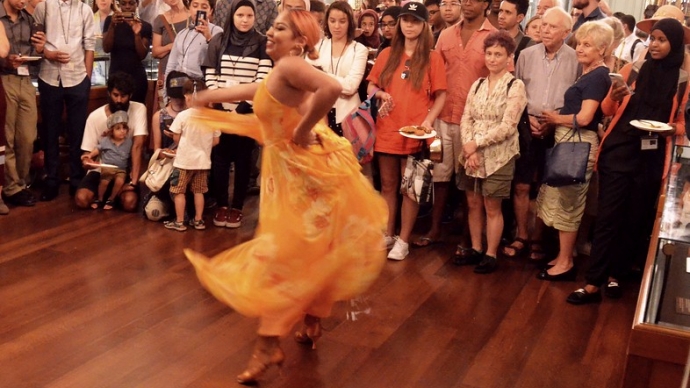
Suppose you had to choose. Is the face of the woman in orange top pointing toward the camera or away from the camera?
toward the camera

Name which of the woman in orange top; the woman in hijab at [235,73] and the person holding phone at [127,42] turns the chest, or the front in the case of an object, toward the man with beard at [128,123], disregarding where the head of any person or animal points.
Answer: the person holding phone

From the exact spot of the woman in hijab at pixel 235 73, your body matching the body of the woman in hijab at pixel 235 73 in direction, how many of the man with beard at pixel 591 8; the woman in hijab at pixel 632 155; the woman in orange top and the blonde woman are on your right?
0

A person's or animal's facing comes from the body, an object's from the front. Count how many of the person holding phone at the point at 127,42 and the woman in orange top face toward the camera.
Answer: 2

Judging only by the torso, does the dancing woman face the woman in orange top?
no

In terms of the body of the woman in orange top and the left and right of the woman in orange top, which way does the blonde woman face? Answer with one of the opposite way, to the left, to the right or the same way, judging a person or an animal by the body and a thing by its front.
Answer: to the right

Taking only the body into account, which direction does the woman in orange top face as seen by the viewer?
toward the camera

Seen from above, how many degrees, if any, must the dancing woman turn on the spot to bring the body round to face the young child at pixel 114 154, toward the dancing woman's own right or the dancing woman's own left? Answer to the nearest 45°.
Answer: approximately 45° to the dancing woman's own right

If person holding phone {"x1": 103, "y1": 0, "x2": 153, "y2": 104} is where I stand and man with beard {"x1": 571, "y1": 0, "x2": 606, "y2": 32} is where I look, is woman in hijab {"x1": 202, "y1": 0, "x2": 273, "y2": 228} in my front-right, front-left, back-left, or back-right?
front-right

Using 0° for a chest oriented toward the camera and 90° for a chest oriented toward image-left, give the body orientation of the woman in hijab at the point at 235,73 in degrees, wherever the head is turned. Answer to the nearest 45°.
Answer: approximately 0°

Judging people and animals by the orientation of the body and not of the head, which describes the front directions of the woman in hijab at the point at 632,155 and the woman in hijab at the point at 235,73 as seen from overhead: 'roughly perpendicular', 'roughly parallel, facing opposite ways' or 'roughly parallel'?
roughly perpendicular

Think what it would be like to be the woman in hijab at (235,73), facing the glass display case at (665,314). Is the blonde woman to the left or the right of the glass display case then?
left

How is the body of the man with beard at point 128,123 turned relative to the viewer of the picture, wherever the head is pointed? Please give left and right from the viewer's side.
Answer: facing the viewer

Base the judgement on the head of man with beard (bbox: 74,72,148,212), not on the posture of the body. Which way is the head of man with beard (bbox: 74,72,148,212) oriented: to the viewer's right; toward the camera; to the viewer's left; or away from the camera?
toward the camera

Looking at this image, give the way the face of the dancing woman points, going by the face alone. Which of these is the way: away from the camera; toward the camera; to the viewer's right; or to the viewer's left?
to the viewer's left

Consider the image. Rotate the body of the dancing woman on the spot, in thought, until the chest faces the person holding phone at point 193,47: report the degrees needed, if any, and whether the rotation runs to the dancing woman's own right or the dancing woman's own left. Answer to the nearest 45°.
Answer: approximately 90° to the dancing woman's own right

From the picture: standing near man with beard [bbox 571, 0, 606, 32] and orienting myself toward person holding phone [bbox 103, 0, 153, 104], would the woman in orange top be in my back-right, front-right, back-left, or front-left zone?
front-left

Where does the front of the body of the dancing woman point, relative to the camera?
to the viewer's left
